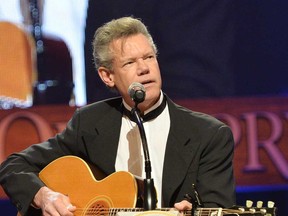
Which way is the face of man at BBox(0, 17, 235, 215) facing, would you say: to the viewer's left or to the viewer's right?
to the viewer's right

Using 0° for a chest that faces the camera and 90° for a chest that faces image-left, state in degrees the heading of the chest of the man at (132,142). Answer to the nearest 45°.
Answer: approximately 0°
